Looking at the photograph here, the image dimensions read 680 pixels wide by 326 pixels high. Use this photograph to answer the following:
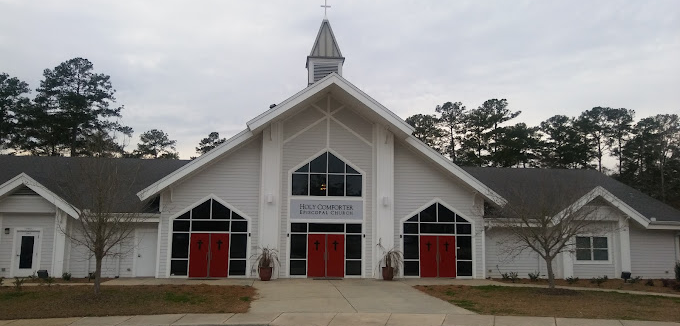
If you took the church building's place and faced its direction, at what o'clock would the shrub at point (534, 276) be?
The shrub is roughly at 9 o'clock from the church building.

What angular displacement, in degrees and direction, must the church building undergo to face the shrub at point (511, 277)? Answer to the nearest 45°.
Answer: approximately 90° to its left

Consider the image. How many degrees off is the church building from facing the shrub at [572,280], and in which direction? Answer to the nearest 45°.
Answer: approximately 90° to its left

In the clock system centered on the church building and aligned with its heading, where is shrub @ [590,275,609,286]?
The shrub is roughly at 9 o'clock from the church building.

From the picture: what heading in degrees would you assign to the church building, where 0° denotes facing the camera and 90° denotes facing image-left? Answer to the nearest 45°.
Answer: approximately 0°
